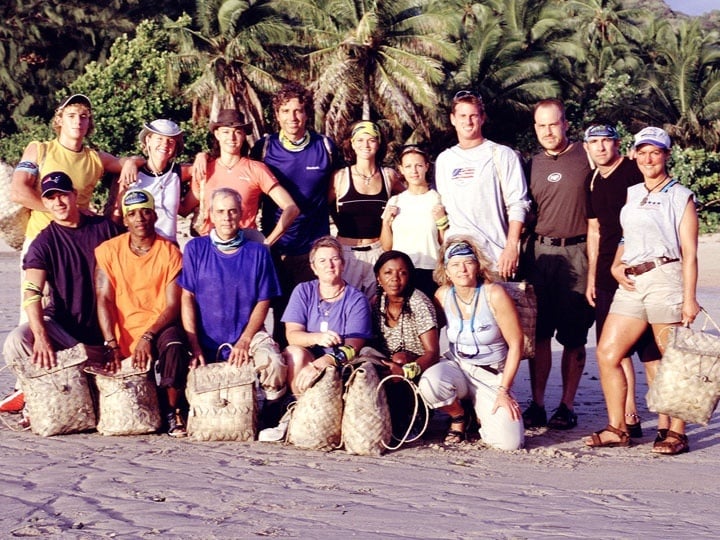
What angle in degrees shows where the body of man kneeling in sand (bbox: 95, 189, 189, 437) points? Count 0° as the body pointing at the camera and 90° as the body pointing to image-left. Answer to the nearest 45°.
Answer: approximately 0°

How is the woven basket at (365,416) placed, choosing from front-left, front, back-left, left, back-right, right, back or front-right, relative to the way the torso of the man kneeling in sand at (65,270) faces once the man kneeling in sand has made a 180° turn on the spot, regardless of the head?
back-right

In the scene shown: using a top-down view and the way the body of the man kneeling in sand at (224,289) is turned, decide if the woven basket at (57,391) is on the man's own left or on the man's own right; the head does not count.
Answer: on the man's own right

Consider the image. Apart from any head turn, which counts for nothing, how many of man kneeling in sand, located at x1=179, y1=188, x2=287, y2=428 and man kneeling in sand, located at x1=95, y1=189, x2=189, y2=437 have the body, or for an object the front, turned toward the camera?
2

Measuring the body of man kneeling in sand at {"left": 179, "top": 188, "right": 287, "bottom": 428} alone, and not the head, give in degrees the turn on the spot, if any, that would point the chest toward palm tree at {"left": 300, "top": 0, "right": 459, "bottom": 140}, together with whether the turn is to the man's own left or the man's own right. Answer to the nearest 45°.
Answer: approximately 180°

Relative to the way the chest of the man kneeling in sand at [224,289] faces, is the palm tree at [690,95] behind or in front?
behind

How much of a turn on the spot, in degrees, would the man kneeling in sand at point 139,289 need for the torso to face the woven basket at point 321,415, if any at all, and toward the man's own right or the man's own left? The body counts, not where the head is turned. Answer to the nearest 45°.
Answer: approximately 45° to the man's own left

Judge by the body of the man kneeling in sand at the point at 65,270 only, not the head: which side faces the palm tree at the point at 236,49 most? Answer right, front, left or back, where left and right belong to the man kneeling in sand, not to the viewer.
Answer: back

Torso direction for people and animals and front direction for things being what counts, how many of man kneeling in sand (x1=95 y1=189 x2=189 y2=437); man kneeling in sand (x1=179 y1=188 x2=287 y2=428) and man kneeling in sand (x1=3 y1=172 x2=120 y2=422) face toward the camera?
3

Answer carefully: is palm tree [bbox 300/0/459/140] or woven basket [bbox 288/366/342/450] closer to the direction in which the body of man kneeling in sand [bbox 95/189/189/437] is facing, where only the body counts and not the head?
the woven basket
